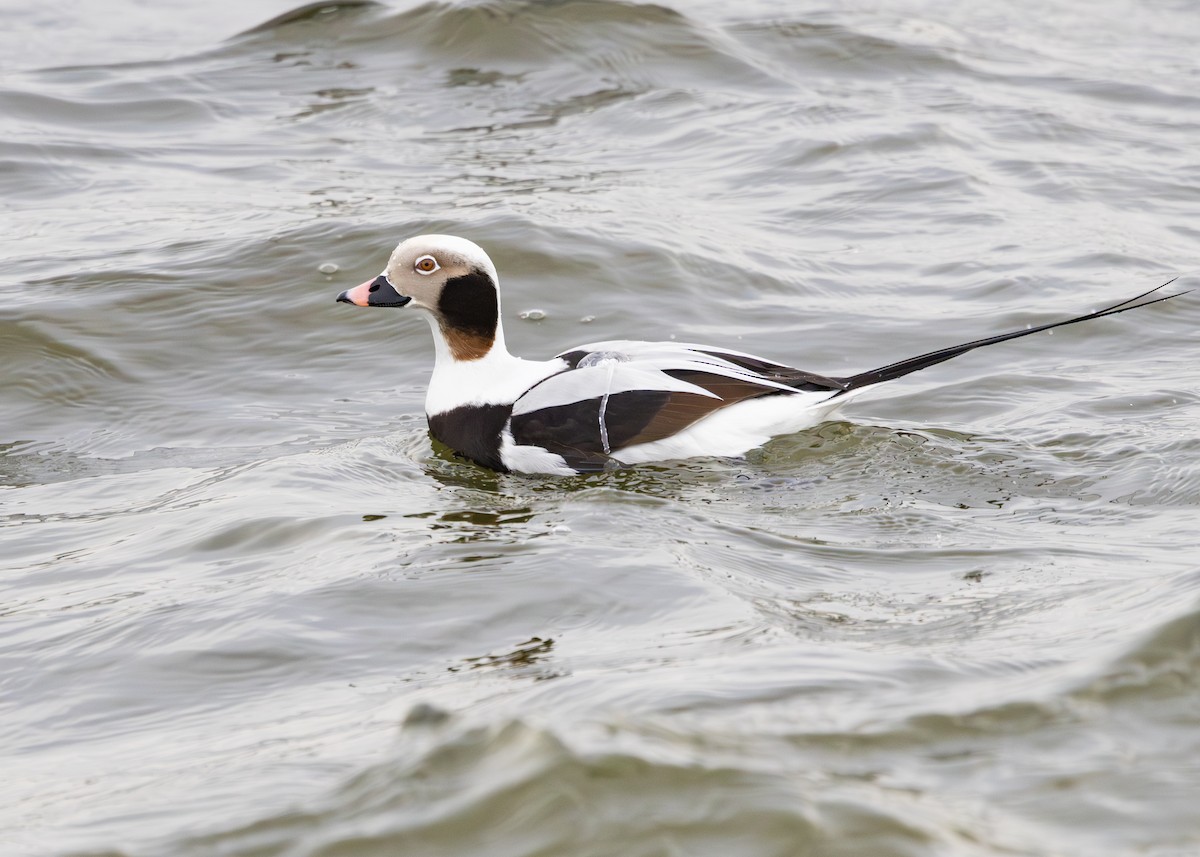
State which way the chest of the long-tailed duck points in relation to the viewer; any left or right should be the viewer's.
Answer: facing to the left of the viewer
